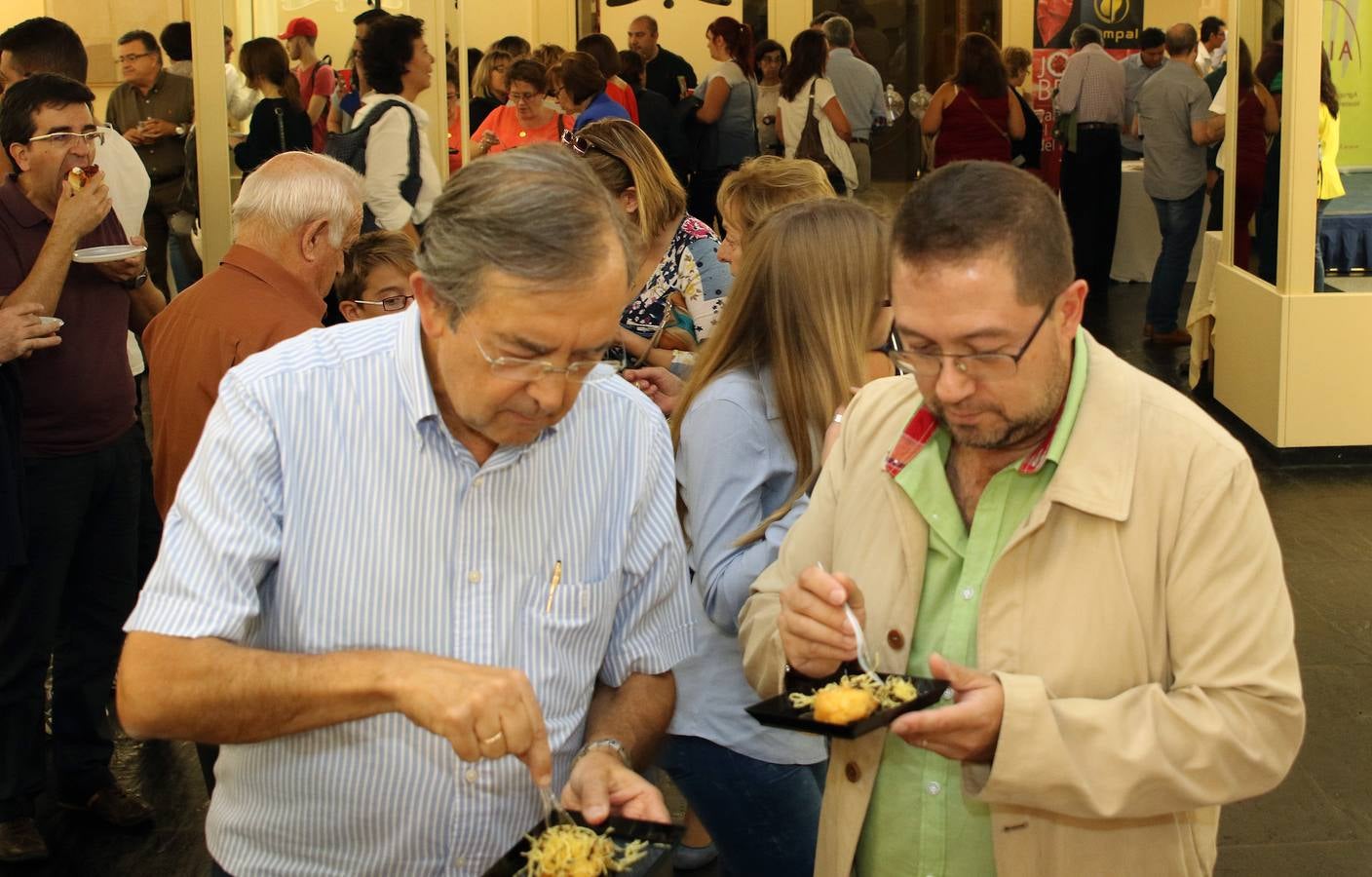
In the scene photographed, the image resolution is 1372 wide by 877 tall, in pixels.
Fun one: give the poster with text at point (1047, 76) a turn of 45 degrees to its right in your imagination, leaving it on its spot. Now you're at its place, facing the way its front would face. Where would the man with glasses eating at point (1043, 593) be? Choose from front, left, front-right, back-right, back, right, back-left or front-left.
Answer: front-left

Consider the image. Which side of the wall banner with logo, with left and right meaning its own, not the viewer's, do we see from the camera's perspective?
front

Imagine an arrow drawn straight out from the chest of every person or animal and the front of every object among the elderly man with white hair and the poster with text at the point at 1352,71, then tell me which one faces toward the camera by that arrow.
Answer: the poster with text

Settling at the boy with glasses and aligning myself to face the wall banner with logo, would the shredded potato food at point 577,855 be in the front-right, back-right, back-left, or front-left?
back-right

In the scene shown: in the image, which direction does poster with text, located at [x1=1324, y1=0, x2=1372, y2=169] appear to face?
toward the camera

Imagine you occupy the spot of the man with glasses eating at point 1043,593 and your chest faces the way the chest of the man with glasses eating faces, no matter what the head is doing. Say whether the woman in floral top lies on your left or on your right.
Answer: on your right

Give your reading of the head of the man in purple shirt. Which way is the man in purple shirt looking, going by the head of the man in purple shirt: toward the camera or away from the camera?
toward the camera

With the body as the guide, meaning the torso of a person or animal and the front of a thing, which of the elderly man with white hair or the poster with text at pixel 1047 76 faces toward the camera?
the poster with text

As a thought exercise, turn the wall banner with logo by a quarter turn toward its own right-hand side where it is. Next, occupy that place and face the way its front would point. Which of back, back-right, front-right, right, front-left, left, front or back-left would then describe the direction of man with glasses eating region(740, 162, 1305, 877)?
left

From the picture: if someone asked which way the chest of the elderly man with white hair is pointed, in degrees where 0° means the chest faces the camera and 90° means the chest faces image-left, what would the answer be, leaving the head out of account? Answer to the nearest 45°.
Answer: approximately 225°
